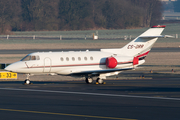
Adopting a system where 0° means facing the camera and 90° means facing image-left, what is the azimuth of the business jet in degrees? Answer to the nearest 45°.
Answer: approximately 90°
